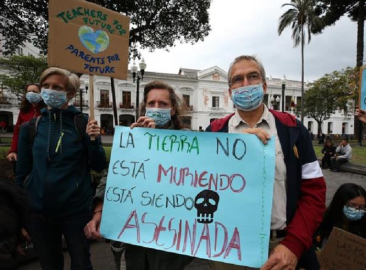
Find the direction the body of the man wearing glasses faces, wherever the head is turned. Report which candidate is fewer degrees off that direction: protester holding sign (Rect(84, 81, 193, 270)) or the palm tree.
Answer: the protester holding sign

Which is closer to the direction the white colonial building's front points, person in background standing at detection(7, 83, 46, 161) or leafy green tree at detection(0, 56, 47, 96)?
the person in background standing

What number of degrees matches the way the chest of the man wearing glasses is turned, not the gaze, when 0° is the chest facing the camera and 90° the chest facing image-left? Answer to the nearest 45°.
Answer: approximately 0°

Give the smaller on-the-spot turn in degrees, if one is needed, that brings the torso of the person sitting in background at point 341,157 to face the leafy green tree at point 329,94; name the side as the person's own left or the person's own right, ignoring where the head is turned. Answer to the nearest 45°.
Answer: approximately 135° to the person's own right
